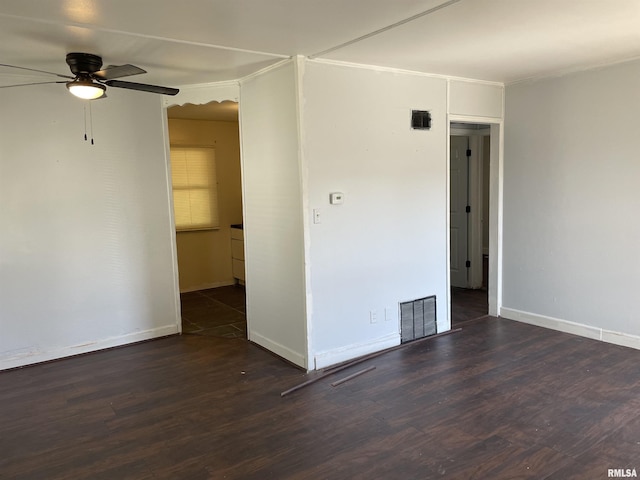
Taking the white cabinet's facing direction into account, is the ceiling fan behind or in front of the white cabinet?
in front

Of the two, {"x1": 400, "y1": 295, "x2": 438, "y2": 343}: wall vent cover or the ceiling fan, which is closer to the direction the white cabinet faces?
the ceiling fan

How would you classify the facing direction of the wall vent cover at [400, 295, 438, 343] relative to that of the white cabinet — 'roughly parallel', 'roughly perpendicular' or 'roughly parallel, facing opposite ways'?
roughly perpendicular

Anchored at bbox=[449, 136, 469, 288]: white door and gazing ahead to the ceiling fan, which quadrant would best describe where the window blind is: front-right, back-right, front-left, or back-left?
front-right

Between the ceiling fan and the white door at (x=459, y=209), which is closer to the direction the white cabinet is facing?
the ceiling fan

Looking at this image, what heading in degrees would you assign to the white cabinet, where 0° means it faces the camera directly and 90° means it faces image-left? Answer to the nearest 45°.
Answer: approximately 45°

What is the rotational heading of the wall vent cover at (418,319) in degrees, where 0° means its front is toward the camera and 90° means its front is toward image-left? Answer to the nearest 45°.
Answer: approximately 315°

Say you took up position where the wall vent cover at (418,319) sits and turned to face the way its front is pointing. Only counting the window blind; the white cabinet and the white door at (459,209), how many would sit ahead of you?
0

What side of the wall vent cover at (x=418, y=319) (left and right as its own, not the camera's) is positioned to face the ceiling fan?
right

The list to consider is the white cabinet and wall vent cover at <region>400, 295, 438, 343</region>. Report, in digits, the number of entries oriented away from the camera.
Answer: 0
